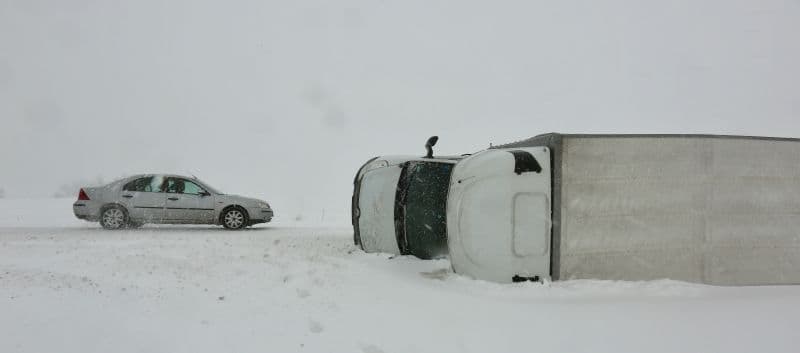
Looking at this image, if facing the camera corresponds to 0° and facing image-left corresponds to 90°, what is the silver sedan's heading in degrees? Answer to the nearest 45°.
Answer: approximately 270°

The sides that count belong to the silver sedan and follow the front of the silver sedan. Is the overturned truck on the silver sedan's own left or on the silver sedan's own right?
on the silver sedan's own right
